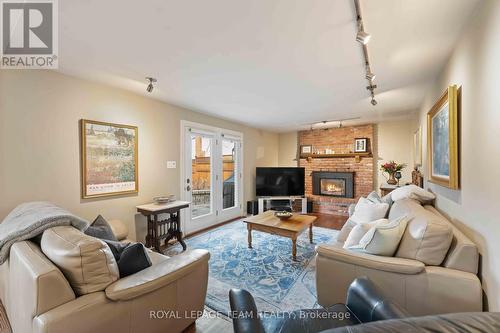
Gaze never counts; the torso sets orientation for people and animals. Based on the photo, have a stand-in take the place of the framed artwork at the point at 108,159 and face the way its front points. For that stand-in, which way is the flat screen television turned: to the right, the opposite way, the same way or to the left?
to the right

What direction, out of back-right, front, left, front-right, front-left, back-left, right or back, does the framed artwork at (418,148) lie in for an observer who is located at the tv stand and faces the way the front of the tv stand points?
front-left

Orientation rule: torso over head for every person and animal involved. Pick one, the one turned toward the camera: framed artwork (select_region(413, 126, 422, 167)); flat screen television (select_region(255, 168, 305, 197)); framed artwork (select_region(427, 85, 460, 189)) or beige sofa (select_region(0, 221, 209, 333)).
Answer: the flat screen television

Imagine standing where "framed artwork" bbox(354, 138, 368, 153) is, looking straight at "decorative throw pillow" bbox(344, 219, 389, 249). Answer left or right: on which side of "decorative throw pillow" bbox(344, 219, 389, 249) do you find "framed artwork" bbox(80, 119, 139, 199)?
right

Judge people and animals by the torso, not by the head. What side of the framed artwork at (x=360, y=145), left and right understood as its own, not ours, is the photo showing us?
front

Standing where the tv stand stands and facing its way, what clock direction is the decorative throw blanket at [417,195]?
The decorative throw blanket is roughly at 11 o'clock from the tv stand.

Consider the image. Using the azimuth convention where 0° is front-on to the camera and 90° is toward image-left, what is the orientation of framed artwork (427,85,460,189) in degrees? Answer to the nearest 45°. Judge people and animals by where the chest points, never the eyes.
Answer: approximately 90°

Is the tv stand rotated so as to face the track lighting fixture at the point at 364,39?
yes

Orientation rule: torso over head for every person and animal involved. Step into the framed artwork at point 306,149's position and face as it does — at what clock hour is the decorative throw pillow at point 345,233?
The decorative throw pillow is roughly at 12 o'clock from the framed artwork.

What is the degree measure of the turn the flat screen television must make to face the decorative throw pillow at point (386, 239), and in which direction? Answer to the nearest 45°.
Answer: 0° — it already faces it

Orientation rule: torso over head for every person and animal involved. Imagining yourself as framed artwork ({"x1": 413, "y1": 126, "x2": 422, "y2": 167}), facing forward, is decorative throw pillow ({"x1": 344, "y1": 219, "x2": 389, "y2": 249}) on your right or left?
on your left

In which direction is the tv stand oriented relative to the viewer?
toward the camera

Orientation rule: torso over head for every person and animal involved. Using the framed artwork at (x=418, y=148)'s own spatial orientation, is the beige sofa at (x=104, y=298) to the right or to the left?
on its left

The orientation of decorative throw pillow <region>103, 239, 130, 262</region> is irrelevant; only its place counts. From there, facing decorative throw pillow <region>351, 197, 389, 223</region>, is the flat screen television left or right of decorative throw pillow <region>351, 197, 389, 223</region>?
left
